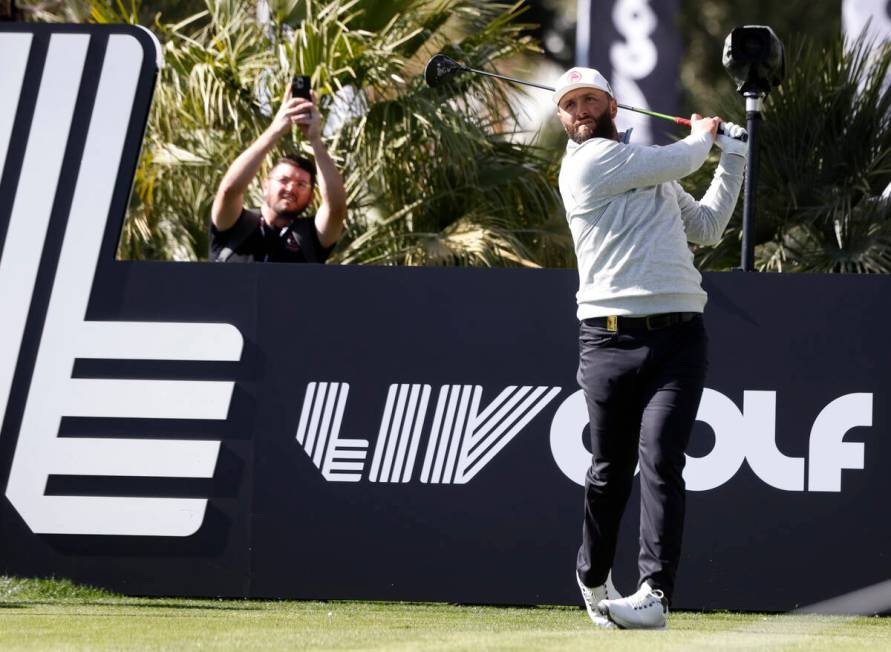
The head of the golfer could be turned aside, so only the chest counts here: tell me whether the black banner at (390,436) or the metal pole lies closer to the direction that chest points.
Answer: the black banner

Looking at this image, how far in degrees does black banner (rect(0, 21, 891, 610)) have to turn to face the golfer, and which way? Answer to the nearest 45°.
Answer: approximately 45° to its left

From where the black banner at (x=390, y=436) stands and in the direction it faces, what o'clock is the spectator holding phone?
The spectator holding phone is roughly at 5 o'clock from the black banner.

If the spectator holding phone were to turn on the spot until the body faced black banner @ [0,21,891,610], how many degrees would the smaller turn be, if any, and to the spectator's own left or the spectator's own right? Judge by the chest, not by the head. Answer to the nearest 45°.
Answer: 0° — they already face it

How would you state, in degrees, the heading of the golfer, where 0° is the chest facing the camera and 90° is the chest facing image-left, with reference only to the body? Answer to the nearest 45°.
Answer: approximately 45°

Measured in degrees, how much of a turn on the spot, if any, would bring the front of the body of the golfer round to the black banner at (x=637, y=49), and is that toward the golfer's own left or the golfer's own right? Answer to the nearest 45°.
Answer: approximately 135° to the golfer's own right

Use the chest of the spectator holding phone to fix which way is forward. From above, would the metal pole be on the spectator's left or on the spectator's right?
on the spectator's left

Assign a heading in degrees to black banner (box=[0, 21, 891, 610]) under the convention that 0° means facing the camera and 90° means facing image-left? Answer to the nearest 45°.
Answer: approximately 0°

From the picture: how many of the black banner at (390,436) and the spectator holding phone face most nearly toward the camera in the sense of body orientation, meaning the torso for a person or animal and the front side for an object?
2

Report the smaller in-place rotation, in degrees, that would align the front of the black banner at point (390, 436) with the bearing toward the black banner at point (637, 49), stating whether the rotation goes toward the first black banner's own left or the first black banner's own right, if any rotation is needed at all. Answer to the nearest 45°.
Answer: approximately 180°

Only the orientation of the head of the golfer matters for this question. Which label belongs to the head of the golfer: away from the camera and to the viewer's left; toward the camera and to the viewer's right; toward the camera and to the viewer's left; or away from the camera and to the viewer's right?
toward the camera and to the viewer's left
